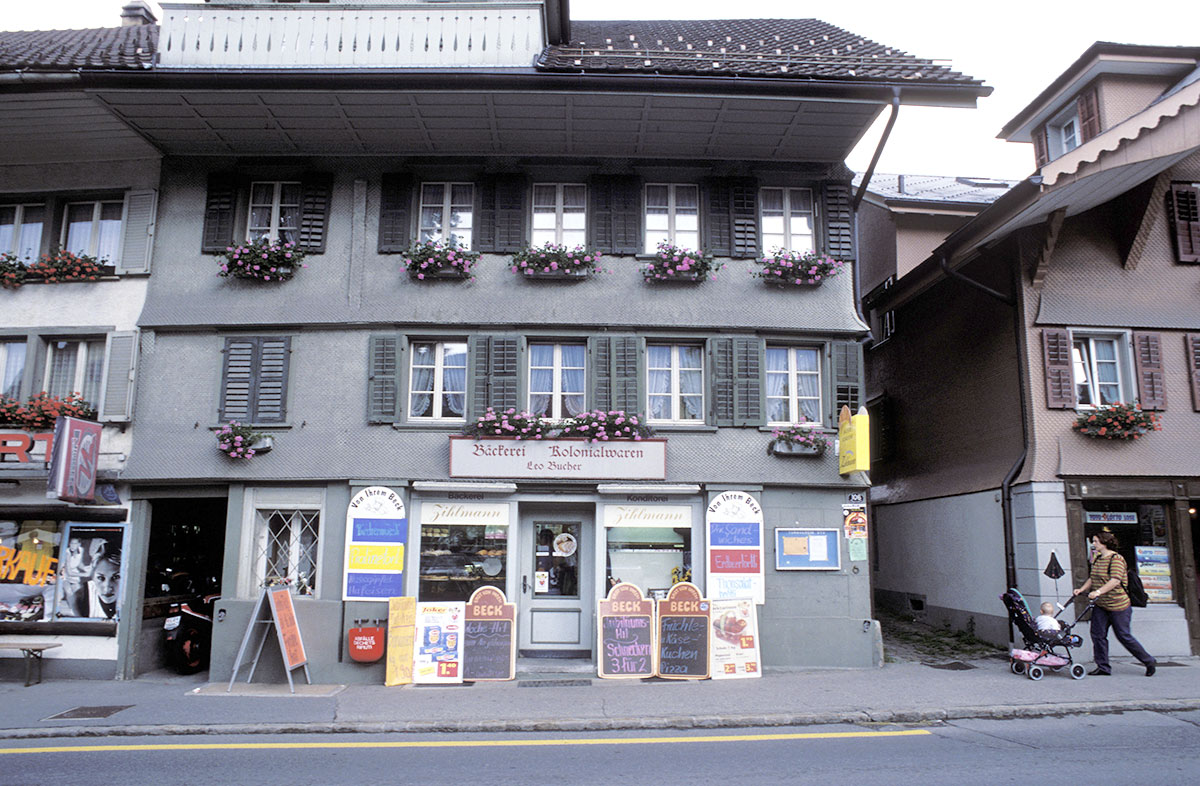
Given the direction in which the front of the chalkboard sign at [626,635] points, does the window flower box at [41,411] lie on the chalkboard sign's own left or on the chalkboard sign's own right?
on the chalkboard sign's own right

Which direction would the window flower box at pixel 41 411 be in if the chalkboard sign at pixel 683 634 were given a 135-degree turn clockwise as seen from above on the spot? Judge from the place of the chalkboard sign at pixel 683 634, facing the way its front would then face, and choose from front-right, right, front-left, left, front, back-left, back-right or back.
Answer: front-left

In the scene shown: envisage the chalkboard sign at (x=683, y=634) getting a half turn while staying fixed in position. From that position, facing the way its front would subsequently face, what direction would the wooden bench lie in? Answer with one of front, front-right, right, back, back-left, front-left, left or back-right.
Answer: left

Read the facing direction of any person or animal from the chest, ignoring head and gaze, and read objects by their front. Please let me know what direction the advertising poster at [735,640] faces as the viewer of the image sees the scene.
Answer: facing the viewer

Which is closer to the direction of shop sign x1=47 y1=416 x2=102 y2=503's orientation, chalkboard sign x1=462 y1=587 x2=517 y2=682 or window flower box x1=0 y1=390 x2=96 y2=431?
the chalkboard sign

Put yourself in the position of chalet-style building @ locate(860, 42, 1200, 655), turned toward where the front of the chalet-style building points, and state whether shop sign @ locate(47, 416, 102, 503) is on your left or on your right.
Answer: on your right

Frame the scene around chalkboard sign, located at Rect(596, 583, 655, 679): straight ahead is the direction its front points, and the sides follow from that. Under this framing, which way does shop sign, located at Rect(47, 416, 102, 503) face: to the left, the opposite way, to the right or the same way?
to the left

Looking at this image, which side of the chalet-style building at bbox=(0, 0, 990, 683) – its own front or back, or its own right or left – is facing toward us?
front

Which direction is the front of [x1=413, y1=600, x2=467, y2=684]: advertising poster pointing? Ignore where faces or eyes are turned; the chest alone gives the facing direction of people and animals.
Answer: toward the camera
